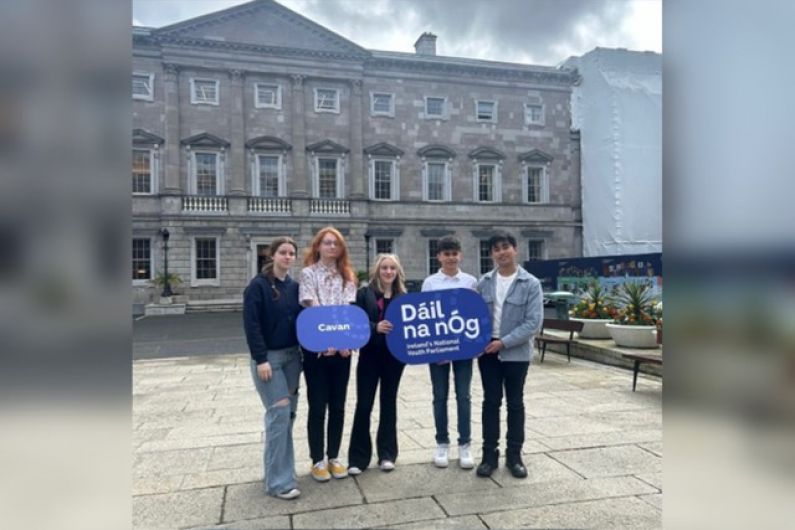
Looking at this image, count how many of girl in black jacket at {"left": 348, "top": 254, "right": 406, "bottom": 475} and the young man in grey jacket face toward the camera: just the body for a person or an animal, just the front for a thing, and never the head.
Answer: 2

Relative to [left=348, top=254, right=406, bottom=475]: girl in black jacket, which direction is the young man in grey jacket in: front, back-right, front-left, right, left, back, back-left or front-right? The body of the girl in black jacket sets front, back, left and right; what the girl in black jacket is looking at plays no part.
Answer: left

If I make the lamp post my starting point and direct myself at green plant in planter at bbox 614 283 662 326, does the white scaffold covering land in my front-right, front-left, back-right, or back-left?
front-left

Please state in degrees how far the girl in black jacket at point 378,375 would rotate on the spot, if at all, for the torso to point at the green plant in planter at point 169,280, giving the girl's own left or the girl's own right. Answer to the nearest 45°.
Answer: approximately 135° to the girl's own right

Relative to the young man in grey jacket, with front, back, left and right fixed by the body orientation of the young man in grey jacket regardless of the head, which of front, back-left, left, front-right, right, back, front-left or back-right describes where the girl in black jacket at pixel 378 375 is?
right

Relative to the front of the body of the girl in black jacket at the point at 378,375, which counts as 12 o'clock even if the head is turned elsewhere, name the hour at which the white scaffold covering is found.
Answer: The white scaffold covering is roughly at 7 o'clock from the girl in black jacket.

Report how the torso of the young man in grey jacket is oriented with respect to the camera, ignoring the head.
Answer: toward the camera

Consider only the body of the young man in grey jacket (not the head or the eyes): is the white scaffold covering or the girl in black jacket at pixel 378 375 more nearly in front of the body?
the girl in black jacket
